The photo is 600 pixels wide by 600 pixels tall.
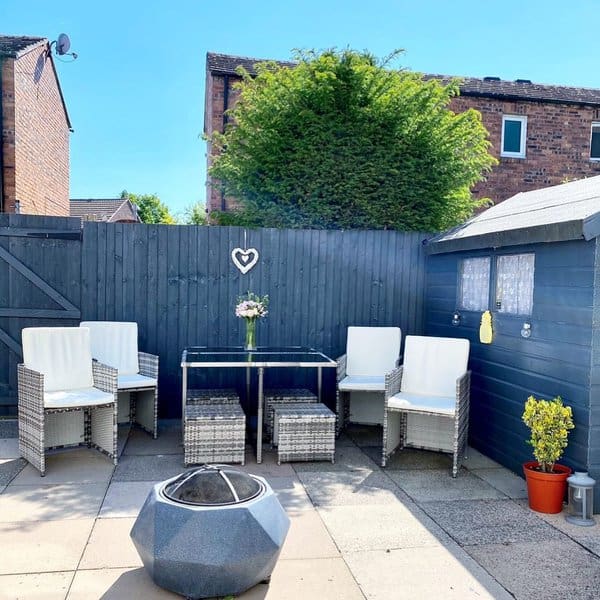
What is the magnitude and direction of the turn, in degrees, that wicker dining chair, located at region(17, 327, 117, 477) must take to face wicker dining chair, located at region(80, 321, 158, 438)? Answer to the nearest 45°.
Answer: approximately 90° to its left

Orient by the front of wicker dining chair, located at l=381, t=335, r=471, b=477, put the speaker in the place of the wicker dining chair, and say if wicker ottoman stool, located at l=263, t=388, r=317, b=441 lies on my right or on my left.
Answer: on my right

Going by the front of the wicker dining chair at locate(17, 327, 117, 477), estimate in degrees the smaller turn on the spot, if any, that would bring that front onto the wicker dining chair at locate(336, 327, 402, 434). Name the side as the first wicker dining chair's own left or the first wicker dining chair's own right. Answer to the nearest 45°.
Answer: approximately 45° to the first wicker dining chair's own left

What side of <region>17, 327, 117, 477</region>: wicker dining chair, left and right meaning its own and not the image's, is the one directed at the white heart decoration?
left

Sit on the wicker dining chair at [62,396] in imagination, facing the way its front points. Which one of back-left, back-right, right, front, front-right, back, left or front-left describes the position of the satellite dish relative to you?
back-left

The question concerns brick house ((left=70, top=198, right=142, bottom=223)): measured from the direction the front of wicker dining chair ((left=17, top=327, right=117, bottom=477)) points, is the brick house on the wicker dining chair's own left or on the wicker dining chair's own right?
on the wicker dining chair's own left

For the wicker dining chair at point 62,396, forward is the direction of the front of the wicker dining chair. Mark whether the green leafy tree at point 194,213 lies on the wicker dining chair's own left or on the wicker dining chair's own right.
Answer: on the wicker dining chair's own left

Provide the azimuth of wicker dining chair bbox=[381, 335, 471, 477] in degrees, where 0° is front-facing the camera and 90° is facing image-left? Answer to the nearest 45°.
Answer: approximately 45°

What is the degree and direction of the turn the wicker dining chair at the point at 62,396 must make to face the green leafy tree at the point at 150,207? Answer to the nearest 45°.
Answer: approximately 135° to its left

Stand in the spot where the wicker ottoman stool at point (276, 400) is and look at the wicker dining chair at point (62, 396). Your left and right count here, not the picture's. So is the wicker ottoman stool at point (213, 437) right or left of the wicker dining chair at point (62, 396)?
left

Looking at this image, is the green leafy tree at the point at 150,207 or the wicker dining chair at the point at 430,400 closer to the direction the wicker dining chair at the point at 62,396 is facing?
the wicker dining chair

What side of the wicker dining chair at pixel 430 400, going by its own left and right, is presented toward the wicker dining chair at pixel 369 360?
right
